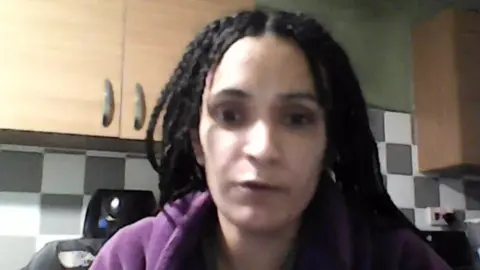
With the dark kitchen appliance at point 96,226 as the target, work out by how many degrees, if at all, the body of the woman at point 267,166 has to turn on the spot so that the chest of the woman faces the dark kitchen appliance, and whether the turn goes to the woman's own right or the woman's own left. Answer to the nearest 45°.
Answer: approximately 135° to the woman's own right

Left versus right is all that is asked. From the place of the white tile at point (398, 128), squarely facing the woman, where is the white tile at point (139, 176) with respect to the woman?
right

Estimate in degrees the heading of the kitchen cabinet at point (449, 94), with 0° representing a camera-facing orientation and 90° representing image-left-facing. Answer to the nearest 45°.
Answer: approximately 315°

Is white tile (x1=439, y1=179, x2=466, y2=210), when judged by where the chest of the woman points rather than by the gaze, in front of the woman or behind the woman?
behind

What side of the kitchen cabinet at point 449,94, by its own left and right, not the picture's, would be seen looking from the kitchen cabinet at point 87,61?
right

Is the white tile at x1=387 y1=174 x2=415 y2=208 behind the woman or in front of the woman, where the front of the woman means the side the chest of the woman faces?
behind

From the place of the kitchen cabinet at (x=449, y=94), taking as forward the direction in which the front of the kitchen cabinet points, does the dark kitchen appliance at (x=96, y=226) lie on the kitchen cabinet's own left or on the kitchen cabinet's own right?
on the kitchen cabinet's own right
